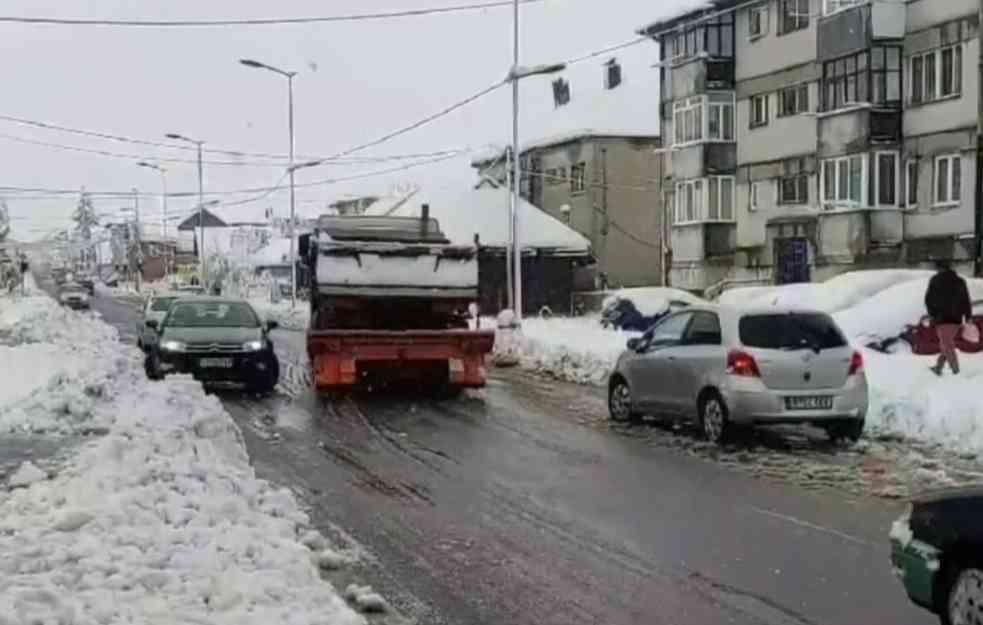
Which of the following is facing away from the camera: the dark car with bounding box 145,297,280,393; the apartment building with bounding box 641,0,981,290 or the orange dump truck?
the orange dump truck

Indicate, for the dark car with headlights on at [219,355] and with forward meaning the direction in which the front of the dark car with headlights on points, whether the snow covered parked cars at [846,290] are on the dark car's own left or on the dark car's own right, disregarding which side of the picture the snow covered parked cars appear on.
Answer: on the dark car's own left

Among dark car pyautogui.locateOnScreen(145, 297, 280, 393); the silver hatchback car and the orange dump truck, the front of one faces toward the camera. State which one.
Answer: the dark car

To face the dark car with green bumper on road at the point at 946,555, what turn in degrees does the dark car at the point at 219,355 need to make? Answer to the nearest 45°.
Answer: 0° — it already faces it

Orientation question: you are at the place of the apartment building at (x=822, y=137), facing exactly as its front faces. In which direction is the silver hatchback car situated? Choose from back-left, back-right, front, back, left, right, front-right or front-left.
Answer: front-left

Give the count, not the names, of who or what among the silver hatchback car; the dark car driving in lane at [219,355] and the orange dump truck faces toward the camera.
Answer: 1

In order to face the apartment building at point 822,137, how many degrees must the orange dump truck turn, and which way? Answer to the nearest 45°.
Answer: approximately 45° to its right

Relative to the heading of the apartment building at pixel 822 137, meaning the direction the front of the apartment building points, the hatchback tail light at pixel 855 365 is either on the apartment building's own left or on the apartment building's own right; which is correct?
on the apartment building's own left

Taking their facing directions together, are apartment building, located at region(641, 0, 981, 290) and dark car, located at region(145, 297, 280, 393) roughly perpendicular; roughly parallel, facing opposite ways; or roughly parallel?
roughly perpendicular

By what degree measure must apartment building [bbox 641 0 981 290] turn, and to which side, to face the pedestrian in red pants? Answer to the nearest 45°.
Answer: approximately 45° to its left

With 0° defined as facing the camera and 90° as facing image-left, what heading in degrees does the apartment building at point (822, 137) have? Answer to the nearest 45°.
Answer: approximately 45°

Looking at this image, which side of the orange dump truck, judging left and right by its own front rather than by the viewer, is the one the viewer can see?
back

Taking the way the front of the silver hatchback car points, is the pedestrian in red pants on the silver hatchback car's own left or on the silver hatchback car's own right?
on the silver hatchback car's own right

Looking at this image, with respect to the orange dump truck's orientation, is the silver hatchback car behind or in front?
behind

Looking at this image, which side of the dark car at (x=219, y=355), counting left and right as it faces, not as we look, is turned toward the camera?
front

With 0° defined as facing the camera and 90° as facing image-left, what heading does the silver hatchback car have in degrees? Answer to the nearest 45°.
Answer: approximately 135°

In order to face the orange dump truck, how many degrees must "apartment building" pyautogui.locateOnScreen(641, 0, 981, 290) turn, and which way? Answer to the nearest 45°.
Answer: approximately 45° to its left

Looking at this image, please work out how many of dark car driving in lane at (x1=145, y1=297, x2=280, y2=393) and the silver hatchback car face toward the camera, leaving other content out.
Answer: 1

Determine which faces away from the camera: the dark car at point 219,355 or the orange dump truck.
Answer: the orange dump truck
